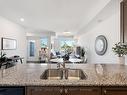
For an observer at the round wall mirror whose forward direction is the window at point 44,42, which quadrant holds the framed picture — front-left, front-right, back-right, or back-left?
front-left

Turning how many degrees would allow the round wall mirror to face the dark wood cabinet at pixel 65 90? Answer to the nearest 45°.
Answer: approximately 45° to its left

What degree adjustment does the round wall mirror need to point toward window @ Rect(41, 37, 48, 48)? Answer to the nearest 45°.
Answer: approximately 90° to its right

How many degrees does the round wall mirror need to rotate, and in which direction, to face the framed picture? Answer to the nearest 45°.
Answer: approximately 45° to its right

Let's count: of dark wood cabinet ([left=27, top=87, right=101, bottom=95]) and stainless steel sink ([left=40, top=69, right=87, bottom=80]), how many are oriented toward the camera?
2

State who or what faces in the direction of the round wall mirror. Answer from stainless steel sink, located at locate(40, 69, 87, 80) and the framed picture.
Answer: the framed picture

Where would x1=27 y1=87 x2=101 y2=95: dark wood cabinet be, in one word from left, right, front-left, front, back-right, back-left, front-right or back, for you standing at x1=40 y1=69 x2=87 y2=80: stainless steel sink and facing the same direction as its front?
front

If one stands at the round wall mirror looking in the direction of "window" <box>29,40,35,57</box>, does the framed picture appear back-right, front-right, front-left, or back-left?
front-left

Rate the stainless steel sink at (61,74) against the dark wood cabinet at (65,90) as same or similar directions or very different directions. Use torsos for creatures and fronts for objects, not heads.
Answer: same or similar directions

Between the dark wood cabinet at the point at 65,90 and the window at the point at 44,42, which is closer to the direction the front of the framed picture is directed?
the dark wood cabinet

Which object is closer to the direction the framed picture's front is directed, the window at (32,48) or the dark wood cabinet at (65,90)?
the dark wood cabinet

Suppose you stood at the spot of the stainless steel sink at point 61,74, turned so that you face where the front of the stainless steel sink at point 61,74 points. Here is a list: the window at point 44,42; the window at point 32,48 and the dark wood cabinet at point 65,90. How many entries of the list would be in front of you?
1

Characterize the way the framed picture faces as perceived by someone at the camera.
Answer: facing the viewer and to the right of the viewer

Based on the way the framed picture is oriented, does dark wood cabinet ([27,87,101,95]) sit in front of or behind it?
in front

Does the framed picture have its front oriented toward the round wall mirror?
yes

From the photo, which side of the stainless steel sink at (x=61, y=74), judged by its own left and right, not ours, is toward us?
front

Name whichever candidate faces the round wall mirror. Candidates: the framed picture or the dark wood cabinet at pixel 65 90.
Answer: the framed picture

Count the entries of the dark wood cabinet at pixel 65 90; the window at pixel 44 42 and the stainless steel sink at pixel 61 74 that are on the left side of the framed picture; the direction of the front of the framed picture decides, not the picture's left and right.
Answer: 1

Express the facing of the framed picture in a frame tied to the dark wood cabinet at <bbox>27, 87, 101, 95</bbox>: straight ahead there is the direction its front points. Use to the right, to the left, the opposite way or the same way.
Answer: to the left

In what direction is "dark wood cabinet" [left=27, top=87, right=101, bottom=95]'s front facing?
toward the camera

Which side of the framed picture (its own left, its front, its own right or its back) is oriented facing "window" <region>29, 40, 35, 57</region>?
left

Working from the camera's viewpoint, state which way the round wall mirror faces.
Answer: facing the viewer and to the left of the viewer
